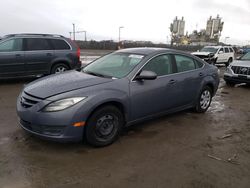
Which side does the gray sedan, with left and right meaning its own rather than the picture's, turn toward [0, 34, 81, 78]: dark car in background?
right

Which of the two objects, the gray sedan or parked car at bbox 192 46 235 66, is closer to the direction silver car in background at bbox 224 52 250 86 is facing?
the gray sedan

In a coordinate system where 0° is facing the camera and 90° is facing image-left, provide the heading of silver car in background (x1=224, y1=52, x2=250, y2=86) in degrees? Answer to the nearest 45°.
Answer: approximately 45°

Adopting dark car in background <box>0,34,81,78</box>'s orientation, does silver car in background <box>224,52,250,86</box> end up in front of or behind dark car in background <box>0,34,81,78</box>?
behind

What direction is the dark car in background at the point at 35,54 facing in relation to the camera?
to the viewer's left

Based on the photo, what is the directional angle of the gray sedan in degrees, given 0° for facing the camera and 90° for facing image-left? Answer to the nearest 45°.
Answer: approximately 45°

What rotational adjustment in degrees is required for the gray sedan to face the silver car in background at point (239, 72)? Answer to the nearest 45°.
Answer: approximately 180°

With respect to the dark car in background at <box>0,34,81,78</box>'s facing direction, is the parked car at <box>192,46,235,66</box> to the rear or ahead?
to the rear

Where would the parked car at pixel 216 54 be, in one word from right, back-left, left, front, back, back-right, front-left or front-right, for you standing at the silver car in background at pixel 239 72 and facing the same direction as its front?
back-right
